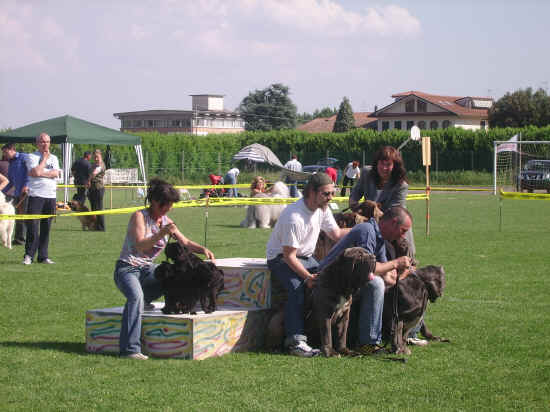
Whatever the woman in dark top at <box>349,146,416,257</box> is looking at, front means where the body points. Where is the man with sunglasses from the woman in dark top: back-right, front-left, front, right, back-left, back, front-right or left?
front-right

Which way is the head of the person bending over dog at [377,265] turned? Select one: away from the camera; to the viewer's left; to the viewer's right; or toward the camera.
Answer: to the viewer's right

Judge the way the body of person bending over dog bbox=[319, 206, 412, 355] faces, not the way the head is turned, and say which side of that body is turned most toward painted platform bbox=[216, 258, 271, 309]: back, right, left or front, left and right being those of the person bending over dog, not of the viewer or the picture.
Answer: back

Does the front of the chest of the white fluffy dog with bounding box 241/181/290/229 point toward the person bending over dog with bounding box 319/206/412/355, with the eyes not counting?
no

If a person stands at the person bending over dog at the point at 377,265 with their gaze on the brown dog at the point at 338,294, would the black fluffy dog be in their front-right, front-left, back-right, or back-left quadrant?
front-right

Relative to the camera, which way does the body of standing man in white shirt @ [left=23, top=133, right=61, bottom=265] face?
toward the camera

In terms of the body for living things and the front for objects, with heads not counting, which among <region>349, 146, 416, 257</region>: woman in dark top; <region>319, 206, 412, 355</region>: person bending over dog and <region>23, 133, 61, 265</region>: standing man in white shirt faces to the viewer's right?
the person bending over dog

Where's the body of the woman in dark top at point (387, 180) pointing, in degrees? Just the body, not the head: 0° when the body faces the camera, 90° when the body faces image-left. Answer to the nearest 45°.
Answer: approximately 0°

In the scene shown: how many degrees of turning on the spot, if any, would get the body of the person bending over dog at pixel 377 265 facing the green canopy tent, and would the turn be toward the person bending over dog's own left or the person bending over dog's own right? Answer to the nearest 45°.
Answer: approximately 135° to the person bending over dog's own left

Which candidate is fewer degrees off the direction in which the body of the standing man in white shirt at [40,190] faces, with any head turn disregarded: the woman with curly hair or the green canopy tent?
the woman with curly hair

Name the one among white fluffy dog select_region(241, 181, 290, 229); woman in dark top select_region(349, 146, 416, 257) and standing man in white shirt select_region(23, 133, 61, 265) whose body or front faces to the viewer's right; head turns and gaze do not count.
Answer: the white fluffy dog

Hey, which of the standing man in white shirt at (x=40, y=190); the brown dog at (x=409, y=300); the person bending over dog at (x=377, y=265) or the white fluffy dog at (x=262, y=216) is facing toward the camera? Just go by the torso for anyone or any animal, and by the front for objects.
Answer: the standing man in white shirt

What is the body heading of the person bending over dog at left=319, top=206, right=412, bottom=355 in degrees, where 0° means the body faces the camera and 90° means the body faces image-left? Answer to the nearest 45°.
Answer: approximately 270°

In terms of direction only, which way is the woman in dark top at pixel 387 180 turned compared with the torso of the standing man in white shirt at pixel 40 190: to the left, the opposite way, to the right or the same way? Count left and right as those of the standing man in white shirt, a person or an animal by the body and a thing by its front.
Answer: the same way

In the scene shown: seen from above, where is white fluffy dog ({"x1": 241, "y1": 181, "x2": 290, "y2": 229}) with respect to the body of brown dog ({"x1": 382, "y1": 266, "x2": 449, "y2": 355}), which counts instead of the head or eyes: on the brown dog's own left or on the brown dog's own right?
on the brown dog's own left
